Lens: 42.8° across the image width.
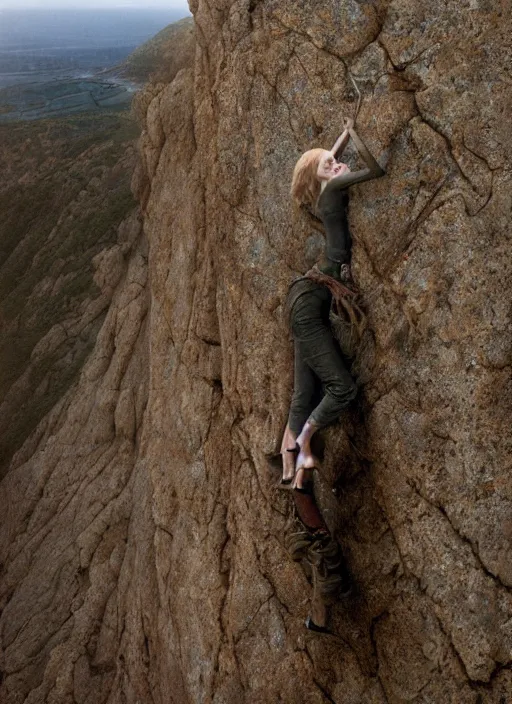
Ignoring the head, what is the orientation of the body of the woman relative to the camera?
to the viewer's right
